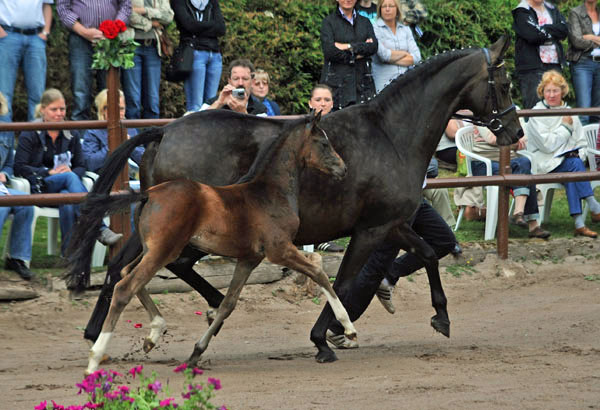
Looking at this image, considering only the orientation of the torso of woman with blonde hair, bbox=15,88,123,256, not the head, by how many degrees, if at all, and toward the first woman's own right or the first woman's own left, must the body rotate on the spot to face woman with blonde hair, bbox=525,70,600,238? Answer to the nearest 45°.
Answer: approximately 45° to the first woman's own left

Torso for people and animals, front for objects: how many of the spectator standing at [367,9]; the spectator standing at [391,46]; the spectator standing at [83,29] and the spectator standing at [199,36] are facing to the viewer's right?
0

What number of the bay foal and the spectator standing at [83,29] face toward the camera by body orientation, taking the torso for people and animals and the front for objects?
1

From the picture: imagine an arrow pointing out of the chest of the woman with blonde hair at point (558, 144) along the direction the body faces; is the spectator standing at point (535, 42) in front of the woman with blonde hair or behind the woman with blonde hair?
behind

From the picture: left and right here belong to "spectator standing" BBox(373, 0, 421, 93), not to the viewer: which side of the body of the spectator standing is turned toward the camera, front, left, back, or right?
front

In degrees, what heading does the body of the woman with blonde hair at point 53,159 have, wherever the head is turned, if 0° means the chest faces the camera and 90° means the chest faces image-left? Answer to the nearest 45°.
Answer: approximately 315°

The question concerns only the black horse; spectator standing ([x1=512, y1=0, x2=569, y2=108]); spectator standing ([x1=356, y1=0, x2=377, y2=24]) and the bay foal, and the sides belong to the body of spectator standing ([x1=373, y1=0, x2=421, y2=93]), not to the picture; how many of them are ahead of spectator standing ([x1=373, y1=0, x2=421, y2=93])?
2

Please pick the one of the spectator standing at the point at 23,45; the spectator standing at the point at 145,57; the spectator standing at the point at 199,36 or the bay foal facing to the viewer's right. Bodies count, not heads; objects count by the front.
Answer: the bay foal

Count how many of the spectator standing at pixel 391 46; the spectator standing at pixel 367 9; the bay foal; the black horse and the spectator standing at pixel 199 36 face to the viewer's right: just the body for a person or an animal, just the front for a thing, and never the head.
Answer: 2

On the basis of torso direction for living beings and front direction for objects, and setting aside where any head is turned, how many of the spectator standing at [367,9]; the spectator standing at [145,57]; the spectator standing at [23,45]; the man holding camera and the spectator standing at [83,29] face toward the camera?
5

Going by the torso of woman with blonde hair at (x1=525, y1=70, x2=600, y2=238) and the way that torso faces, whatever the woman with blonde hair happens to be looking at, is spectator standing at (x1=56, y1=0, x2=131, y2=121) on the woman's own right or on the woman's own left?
on the woman's own right

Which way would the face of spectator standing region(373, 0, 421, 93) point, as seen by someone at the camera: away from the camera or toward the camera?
toward the camera

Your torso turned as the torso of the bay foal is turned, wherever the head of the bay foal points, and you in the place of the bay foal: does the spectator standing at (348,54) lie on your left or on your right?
on your left

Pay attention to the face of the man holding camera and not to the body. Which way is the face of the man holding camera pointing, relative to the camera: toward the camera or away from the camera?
toward the camera

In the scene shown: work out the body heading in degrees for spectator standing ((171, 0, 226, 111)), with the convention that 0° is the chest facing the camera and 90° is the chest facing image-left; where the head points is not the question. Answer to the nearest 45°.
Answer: approximately 0°
